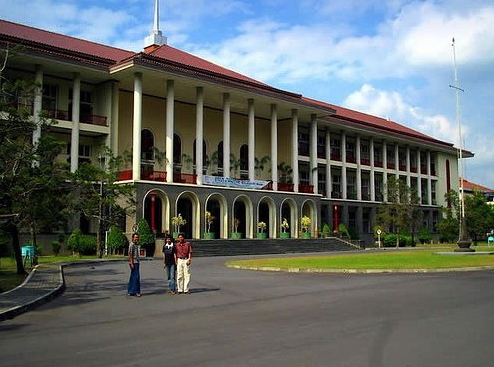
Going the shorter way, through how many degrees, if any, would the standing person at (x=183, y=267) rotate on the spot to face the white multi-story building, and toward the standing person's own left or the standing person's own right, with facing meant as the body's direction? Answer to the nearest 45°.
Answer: approximately 180°

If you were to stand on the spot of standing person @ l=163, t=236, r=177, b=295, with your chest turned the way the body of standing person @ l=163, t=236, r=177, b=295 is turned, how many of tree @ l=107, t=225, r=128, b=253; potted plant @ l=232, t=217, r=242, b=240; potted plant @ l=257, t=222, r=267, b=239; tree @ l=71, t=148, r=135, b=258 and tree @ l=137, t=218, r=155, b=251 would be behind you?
5

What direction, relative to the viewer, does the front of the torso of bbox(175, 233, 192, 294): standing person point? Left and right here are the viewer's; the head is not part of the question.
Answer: facing the viewer

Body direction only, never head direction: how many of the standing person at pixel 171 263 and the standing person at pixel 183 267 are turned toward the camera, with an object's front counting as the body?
2

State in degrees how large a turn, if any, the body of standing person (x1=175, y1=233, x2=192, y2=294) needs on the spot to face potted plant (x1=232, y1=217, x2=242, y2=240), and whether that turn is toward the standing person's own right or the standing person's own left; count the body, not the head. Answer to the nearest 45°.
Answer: approximately 180°

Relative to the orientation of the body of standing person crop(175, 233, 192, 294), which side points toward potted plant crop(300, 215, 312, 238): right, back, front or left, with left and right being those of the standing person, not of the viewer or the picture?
back

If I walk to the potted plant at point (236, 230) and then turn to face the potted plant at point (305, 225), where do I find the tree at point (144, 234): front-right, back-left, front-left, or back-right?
back-right

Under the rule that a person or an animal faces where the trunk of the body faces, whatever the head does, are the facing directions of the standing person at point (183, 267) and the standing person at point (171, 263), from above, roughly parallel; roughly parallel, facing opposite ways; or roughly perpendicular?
roughly parallel

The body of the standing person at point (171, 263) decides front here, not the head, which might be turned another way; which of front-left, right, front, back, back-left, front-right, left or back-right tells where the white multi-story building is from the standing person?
back

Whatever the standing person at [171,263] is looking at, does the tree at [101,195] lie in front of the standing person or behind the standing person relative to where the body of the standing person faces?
behind

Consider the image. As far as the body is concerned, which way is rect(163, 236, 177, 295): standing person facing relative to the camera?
toward the camera

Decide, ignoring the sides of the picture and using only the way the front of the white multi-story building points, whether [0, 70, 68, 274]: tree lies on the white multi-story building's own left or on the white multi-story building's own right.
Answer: on the white multi-story building's own right
